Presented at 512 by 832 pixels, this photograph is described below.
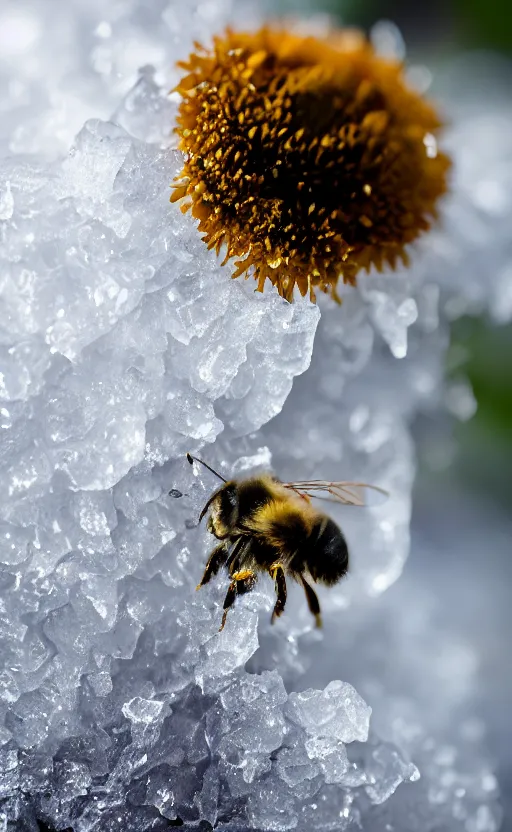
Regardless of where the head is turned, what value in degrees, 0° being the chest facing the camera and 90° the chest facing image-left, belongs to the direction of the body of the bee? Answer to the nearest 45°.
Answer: approximately 90°
